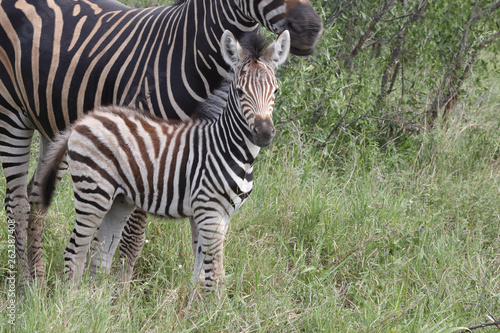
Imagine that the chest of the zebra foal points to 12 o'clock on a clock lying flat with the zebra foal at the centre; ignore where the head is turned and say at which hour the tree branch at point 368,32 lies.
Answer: The tree branch is roughly at 10 o'clock from the zebra foal.

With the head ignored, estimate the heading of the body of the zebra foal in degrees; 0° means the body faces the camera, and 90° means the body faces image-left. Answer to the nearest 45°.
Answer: approximately 270°

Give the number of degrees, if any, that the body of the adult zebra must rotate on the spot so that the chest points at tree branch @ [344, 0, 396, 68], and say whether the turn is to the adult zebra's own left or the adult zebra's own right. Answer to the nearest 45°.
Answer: approximately 45° to the adult zebra's own left

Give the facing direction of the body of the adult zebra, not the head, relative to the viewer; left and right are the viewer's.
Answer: facing to the right of the viewer

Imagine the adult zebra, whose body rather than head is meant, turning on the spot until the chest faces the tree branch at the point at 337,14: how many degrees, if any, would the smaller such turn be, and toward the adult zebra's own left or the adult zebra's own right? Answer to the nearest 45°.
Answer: approximately 45° to the adult zebra's own left

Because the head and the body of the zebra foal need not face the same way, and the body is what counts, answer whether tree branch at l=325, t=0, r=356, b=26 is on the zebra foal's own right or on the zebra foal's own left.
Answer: on the zebra foal's own left
